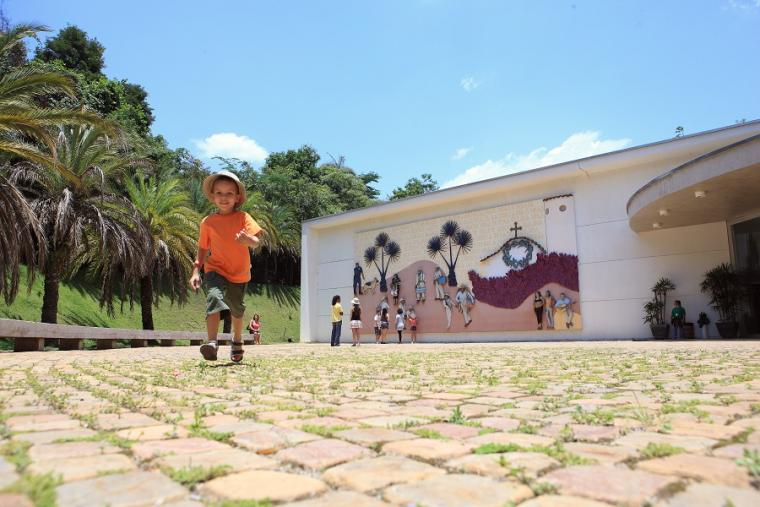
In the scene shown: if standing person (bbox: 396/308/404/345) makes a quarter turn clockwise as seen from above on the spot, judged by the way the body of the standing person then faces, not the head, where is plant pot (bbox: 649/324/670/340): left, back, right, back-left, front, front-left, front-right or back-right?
front-right

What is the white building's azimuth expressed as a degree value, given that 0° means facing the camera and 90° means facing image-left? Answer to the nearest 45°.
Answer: approximately 45°

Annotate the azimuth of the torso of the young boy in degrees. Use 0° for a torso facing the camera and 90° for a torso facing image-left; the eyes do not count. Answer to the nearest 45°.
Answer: approximately 0°

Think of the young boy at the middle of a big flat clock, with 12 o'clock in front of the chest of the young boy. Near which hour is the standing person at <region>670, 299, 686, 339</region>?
The standing person is roughly at 8 o'clock from the young boy.

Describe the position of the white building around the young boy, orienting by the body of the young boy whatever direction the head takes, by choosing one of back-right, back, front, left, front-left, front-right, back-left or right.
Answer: back-left

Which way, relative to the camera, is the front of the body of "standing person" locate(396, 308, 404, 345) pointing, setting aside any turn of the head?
away from the camera

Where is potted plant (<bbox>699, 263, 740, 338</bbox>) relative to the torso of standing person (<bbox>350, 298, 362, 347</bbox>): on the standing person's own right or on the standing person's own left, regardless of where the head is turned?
on the standing person's own right

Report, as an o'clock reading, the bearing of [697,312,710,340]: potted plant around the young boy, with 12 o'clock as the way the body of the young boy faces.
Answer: The potted plant is roughly at 8 o'clock from the young boy.

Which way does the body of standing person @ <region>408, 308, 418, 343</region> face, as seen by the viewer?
away from the camera

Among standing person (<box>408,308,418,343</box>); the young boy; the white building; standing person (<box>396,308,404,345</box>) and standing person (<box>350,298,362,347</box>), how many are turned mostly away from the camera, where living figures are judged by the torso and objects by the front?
3
